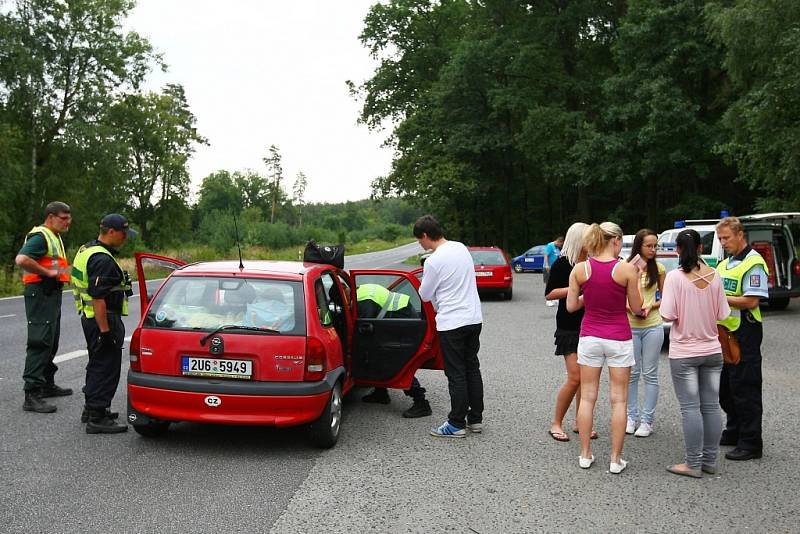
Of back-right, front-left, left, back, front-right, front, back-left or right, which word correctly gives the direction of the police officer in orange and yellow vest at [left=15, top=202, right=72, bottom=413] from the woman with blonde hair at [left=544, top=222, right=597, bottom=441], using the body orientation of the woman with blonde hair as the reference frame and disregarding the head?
back

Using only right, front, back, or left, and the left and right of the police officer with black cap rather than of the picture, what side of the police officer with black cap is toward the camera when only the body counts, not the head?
right

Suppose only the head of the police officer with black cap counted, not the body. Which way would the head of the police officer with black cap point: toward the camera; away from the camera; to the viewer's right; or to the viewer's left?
to the viewer's right

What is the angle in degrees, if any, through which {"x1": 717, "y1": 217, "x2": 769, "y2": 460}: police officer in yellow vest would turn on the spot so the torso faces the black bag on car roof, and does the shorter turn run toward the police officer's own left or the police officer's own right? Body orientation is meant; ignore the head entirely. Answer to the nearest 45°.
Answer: approximately 45° to the police officer's own right

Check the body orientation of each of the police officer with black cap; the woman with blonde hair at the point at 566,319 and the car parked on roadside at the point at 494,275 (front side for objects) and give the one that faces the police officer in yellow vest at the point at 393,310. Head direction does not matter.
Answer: the police officer with black cap

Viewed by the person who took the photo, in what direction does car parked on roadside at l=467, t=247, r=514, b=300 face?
facing away from the viewer

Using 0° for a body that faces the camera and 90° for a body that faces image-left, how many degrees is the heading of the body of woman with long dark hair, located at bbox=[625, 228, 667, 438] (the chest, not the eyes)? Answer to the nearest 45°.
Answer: approximately 45°

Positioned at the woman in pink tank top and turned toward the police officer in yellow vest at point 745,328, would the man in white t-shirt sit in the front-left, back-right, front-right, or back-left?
back-left

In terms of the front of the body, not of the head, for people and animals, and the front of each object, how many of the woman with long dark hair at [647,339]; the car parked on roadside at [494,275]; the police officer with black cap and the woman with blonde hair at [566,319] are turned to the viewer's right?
2

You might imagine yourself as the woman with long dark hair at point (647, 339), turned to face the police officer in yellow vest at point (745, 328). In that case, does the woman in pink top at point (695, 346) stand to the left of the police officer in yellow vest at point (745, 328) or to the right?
right

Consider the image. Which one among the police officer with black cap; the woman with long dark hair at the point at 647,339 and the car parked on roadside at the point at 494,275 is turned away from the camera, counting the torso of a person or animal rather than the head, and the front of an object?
the car parked on roadside

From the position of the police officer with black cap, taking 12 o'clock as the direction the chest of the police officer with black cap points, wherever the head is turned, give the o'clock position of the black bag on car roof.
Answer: The black bag on car roof is roughly at 12 o'clock from the police officer with black cap.

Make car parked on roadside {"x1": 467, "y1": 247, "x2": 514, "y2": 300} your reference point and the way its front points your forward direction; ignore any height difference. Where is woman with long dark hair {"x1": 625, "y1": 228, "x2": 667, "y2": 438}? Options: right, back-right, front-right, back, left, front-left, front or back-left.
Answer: back

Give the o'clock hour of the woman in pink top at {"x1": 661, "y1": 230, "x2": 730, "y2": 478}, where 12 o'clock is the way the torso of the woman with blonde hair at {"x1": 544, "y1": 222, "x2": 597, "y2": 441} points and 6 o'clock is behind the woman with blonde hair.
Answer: The woman in pink top is roughly at 1 o'clock from the woman with blonde hair.
